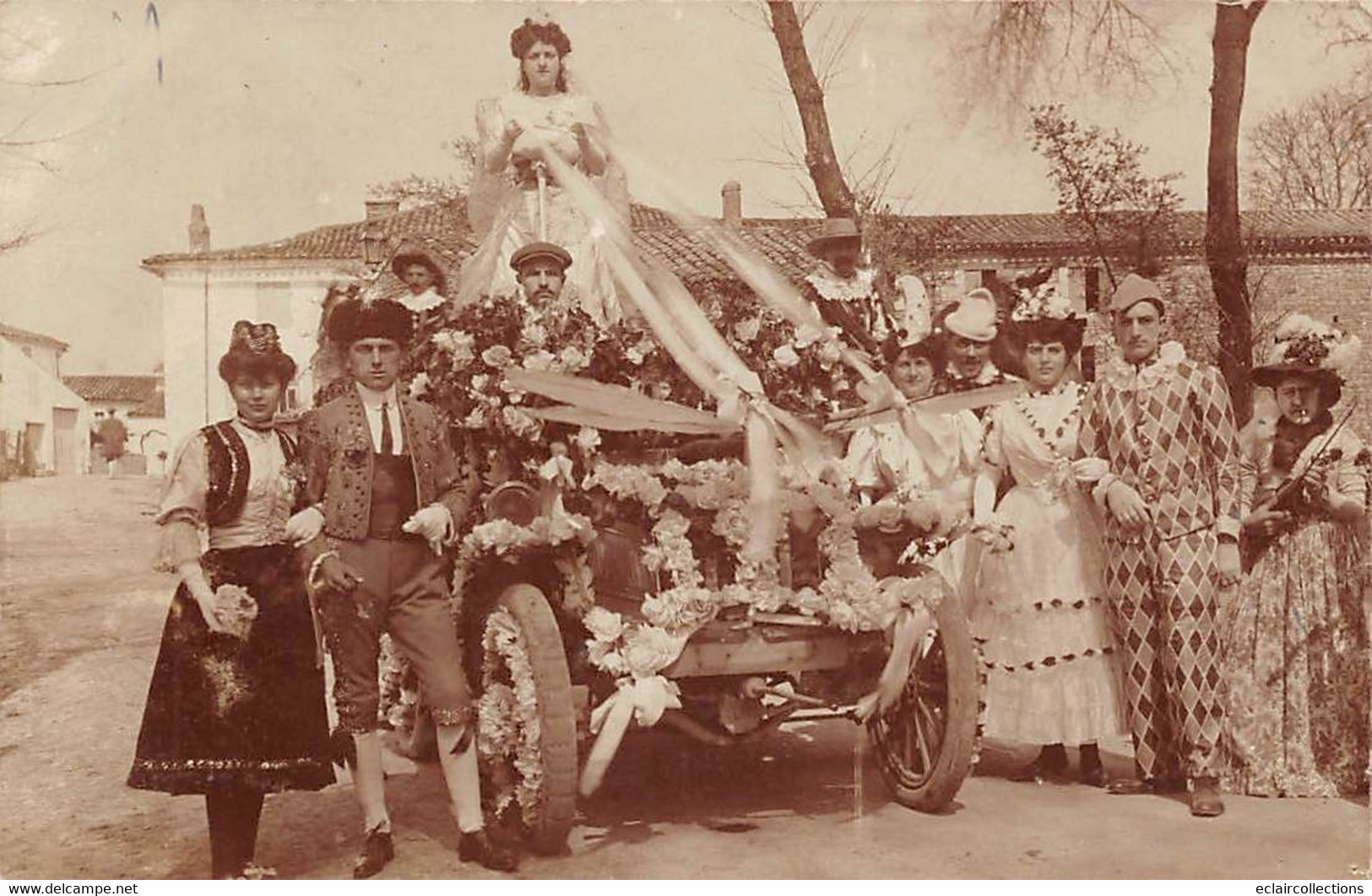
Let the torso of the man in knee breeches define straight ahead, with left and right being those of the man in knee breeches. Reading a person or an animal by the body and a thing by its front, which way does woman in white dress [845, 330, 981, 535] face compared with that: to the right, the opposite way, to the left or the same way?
the same way

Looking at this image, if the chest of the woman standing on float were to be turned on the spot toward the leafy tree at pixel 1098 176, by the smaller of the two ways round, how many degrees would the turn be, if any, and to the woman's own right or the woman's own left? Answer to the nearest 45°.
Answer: approximately 135° to the woman's own left

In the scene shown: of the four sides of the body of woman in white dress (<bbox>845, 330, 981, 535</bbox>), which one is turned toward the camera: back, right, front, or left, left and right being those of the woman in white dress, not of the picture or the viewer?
front

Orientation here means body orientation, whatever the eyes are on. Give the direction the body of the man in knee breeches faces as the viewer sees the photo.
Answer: toward the camera

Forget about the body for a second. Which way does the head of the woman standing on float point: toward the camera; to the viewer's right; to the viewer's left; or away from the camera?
toward the camera

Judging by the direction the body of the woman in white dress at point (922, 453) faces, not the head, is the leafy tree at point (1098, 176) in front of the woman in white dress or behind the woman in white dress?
behind

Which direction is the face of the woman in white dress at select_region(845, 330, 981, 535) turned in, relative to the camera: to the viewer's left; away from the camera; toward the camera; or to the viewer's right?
toward the camera

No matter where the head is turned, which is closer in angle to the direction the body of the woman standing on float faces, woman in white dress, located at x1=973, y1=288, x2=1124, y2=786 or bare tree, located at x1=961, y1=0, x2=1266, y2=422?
the woman in white dress

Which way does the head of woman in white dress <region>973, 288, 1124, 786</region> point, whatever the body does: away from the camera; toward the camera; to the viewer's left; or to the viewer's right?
toward the camera

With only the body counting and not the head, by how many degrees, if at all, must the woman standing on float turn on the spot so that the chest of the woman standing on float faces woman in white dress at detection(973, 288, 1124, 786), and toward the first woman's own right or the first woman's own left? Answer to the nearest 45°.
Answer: approximately 90° to the first woman's own left

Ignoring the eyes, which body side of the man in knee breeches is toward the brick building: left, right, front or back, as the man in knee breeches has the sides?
back
